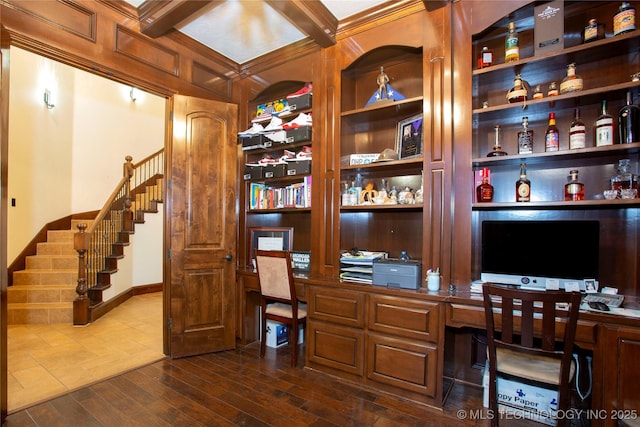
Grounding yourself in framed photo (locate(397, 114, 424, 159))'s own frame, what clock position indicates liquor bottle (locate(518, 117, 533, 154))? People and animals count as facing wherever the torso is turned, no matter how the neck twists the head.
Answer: The liquor bottle is roughly at 8 o'clock from the framed photo.

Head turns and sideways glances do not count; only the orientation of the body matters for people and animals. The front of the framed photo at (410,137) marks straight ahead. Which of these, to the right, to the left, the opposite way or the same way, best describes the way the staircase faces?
to the left

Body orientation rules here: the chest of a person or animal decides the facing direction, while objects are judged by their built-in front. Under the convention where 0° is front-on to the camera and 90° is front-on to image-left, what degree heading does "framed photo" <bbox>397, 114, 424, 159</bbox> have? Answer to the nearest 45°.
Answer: approximately 45°

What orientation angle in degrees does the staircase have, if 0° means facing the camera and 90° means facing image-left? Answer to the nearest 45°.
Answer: approximately 0°

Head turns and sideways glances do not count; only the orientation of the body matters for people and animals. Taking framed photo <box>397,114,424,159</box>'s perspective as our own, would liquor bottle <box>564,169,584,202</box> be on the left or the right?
on its left

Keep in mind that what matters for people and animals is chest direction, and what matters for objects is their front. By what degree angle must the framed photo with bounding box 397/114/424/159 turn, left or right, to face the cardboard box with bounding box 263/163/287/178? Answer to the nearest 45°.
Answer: approximately 45° to its right
